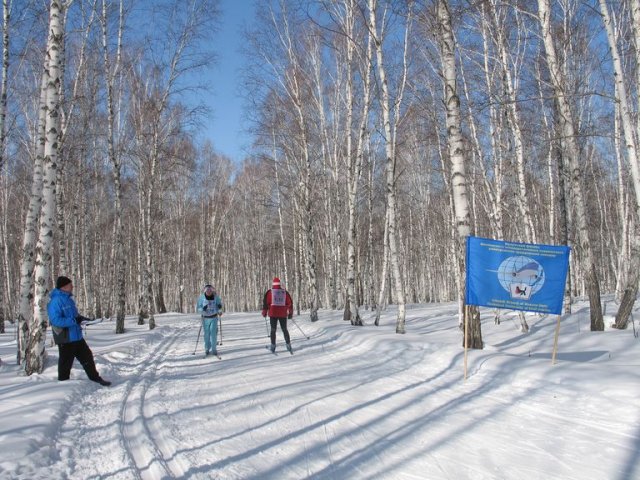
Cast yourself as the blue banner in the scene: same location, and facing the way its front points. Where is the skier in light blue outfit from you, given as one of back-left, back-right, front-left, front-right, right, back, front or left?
right

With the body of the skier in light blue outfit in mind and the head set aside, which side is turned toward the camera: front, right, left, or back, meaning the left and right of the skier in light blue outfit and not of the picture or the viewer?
front

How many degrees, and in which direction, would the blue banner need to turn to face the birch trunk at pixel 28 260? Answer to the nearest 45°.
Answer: approximately 90° to its right

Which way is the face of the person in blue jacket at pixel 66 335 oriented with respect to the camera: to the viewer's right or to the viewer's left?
to the viewer's right

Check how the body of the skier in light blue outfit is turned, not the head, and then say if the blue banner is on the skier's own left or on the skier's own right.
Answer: on the skier's own left

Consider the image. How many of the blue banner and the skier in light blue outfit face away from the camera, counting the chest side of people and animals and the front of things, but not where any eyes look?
0

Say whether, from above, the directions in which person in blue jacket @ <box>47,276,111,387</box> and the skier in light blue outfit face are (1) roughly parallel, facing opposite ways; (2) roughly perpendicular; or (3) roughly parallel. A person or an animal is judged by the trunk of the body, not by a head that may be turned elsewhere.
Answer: roughly perpendicular

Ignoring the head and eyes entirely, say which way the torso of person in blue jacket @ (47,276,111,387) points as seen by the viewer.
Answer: to the viewer's right

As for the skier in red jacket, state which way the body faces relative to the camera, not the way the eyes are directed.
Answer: away from the camera

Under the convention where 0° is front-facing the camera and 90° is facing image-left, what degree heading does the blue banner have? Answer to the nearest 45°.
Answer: approximately 0°

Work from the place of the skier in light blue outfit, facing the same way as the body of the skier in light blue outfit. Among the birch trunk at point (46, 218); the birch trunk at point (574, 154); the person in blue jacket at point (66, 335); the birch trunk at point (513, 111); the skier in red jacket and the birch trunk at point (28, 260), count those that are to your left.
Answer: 3
